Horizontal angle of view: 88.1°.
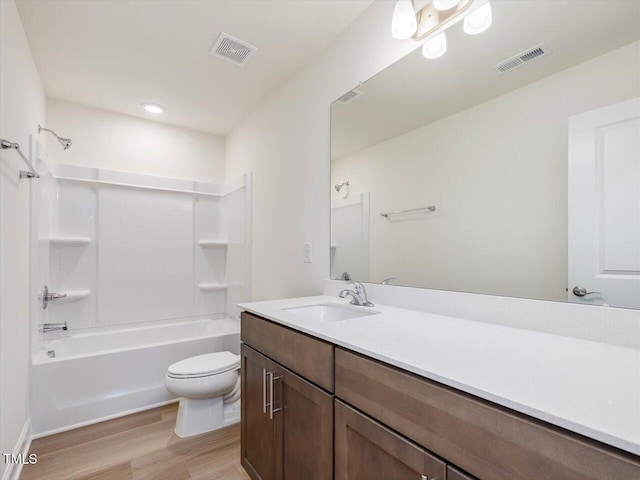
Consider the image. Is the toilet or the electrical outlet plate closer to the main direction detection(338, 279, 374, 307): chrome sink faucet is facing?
the toilet

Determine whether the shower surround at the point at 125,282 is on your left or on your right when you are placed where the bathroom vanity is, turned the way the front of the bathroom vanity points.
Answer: on your right

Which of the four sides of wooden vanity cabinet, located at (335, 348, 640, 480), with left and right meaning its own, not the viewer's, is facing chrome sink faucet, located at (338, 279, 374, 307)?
right

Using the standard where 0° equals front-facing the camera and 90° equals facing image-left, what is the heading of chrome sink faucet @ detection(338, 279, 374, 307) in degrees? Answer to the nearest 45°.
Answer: approximately 45°

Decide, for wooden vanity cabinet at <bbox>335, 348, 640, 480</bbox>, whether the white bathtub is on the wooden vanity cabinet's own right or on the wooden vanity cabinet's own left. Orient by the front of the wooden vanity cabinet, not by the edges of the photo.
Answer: on the wooden vanity cabinet's own right

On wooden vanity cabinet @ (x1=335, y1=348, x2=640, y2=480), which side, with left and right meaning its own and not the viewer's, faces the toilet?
right

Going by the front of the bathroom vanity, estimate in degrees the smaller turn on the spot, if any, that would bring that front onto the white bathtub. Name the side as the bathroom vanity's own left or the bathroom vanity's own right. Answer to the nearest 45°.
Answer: approximately 45° to the bathroom vanity's own right
